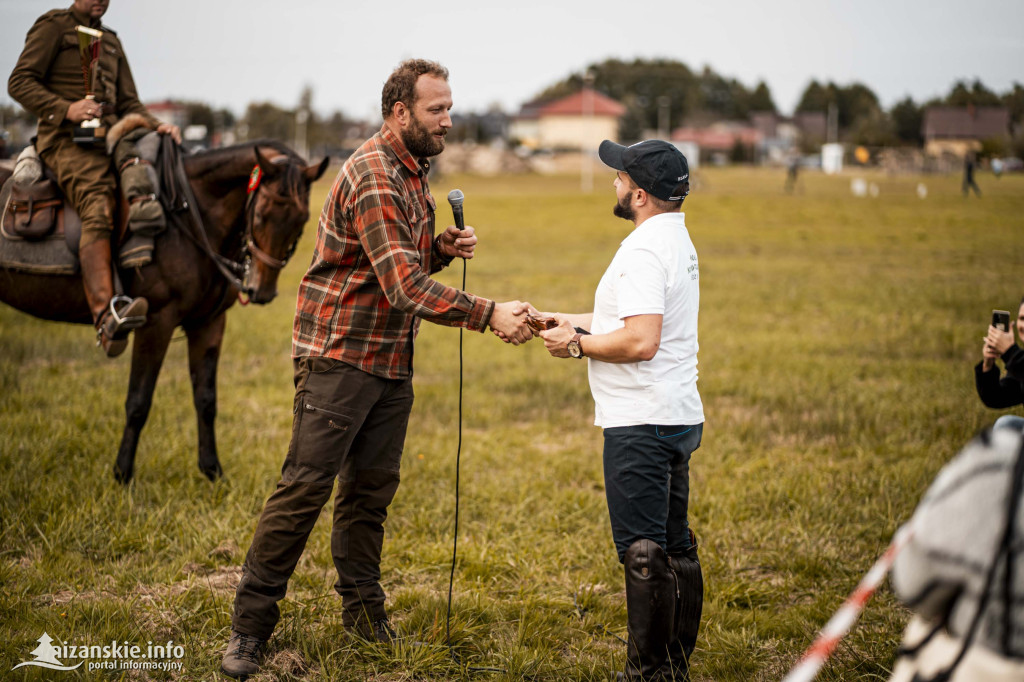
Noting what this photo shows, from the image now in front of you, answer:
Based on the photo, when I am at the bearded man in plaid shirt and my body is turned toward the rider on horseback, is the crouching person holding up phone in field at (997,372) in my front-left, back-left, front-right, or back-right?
back-right

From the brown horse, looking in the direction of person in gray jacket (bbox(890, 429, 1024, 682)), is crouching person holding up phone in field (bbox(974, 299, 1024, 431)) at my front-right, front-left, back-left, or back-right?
front-left

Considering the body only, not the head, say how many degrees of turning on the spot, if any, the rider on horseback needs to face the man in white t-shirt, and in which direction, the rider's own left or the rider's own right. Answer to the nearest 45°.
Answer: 0° — they already face them

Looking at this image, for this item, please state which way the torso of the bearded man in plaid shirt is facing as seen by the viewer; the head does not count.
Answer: to the viewer's right

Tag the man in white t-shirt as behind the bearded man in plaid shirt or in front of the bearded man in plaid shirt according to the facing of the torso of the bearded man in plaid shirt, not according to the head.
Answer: in front

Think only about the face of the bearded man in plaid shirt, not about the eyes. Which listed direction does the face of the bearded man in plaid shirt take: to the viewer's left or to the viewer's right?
to the viewer's right

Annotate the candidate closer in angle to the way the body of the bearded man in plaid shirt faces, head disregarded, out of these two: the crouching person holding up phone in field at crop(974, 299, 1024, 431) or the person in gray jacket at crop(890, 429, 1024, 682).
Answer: the crouching person holding up phone in field

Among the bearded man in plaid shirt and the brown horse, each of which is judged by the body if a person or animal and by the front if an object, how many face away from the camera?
0

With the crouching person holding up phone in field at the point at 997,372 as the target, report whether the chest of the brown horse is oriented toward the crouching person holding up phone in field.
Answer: yes

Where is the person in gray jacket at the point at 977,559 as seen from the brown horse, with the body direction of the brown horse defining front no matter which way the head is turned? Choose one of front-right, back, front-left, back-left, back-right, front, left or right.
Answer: front-right

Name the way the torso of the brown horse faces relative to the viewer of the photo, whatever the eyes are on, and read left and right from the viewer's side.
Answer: facing the viewer and to the right of the viewer

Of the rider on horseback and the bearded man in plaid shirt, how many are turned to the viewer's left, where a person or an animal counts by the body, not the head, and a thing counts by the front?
0

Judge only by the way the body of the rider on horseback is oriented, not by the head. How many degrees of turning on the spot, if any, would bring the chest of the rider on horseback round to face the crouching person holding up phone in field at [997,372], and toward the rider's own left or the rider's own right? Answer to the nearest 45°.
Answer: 0° — they already face them
